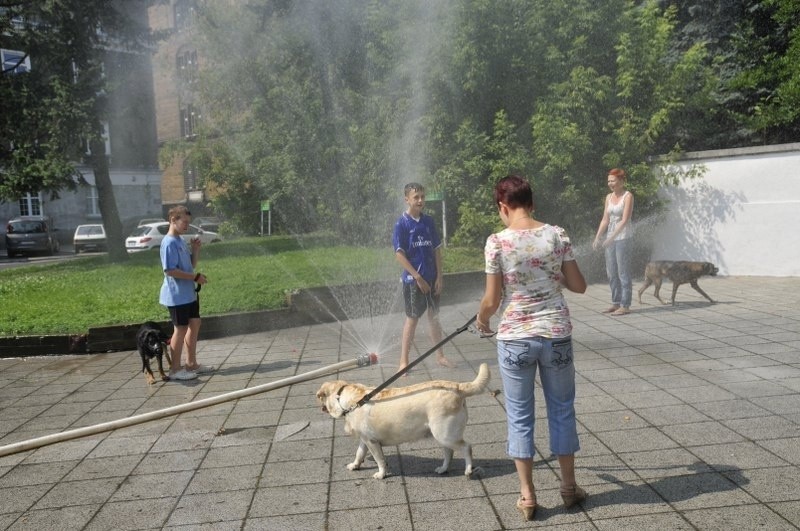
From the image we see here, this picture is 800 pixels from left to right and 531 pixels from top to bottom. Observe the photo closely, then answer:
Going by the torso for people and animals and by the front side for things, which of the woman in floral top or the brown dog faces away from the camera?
the woman in floral top

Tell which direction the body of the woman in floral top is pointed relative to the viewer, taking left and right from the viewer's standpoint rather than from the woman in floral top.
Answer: facing away from the viewer

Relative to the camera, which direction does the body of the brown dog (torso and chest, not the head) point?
to the viewer's right

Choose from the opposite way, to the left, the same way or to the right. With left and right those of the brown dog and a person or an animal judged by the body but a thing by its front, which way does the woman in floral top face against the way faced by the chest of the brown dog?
to the left

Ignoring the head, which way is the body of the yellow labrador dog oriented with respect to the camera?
to the viewer's left

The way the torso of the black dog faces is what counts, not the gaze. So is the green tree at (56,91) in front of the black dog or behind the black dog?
behind

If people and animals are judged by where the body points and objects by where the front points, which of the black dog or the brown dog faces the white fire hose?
the black dog

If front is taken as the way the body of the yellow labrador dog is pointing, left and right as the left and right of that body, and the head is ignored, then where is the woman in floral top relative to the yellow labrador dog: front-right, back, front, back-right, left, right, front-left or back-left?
back-left

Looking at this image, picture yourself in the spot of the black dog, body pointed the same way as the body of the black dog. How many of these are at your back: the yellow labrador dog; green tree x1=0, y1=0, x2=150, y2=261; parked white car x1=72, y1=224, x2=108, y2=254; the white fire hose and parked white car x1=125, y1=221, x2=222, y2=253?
3

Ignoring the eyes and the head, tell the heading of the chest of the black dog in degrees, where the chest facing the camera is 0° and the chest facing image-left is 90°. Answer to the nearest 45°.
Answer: approximately 0°

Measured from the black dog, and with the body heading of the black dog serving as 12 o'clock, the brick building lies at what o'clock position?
The brick building is roughly at 6 o'clock from the black dog.
